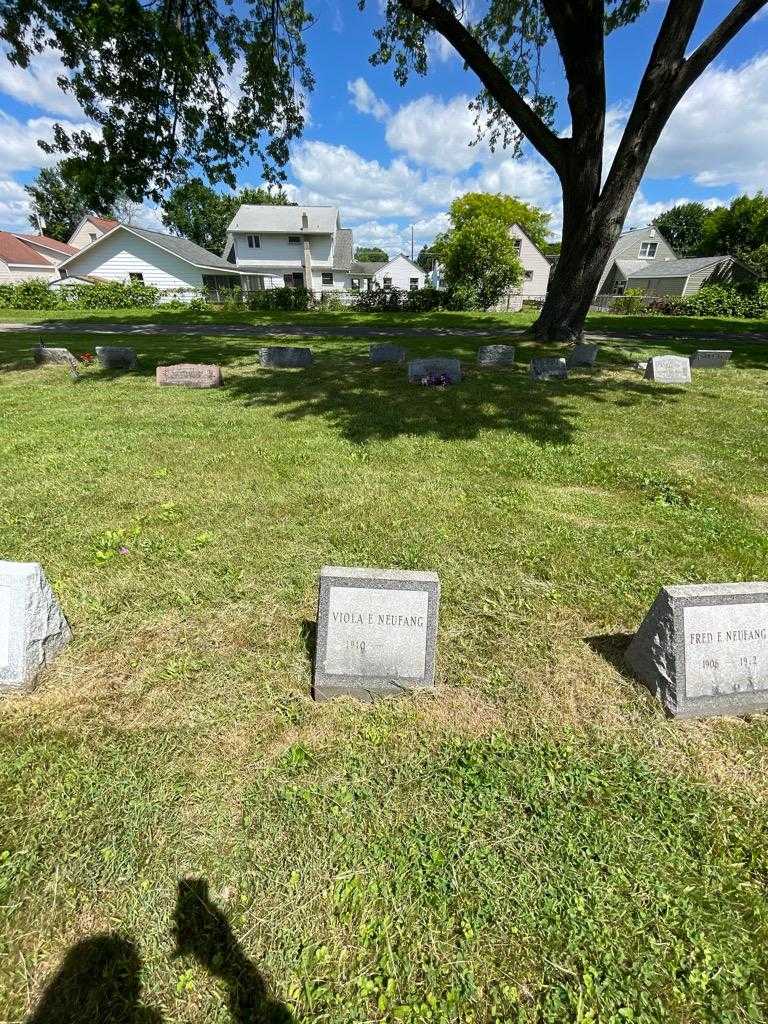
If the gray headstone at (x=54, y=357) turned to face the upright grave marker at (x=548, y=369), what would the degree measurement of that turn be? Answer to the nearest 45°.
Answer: approximately 45° to its left

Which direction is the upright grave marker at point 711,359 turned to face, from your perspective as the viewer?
facing the viewer

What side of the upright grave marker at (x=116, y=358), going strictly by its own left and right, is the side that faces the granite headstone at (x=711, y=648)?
front

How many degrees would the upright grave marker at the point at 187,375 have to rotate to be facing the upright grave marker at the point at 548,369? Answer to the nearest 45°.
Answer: approximately 90° to its left

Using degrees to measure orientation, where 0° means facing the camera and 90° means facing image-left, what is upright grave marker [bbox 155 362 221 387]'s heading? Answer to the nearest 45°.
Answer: approximately 0°

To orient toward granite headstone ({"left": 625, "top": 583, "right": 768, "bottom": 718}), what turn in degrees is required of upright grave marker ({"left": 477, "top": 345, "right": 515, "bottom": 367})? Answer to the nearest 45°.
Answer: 0° — it already faces it

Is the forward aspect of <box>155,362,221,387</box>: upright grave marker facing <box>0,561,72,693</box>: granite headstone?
yes

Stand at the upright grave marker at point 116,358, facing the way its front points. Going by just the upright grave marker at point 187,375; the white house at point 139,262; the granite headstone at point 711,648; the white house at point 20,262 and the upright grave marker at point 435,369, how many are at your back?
2

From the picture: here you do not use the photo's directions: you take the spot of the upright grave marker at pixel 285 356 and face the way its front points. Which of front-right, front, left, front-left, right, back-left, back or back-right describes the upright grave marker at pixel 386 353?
left

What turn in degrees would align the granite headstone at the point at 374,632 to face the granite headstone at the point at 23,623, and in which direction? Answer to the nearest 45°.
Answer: approximately 90° to its right

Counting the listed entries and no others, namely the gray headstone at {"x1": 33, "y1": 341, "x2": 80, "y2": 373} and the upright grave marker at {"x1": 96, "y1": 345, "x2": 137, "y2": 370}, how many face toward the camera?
2

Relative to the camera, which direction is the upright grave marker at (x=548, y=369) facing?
toward the camera
